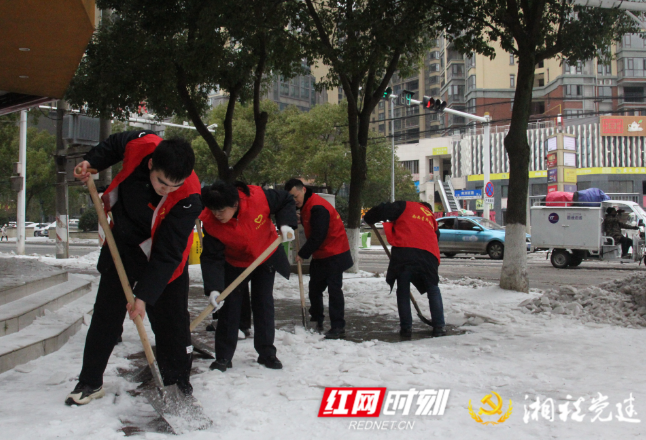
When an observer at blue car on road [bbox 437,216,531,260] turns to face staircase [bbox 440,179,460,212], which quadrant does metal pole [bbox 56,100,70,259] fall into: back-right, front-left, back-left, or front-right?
back-left

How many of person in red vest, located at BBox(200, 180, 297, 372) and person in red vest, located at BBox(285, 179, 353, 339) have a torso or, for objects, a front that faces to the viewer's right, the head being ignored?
0

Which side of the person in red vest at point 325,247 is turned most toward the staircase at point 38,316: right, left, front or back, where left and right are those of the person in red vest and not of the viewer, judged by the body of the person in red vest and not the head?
front

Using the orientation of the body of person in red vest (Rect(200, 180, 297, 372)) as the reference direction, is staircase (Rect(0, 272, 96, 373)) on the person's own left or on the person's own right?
on the person's own right

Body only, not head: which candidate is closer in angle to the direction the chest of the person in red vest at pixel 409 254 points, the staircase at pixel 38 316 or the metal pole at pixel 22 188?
the metal pole

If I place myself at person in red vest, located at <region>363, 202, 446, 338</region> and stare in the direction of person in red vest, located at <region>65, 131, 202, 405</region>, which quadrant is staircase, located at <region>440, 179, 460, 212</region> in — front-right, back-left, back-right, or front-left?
back-right

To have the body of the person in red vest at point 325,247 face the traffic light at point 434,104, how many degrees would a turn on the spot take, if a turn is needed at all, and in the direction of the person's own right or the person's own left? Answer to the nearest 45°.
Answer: approximately 90° to the person's own right

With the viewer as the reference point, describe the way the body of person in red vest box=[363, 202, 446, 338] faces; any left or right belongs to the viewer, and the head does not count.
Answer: facing away from the viewer and to the left of the viewer
